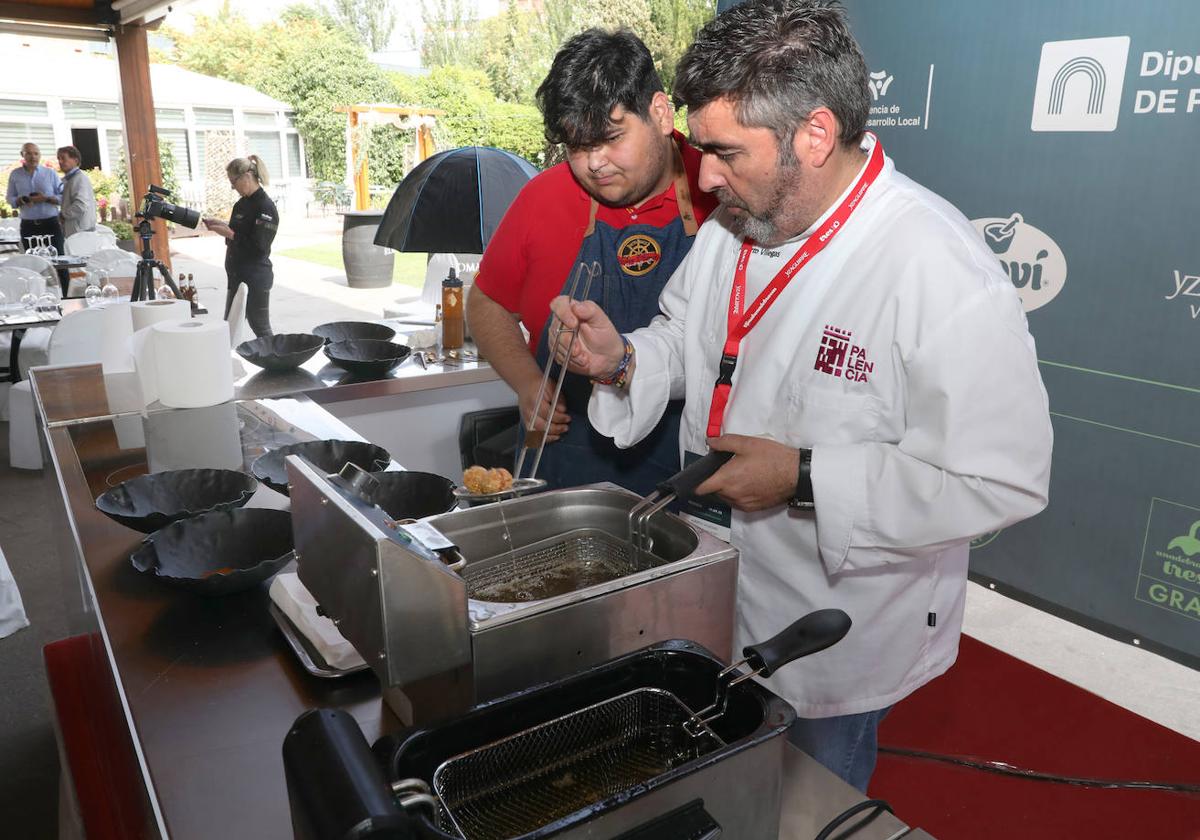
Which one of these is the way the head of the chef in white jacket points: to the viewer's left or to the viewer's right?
to the viewer's left

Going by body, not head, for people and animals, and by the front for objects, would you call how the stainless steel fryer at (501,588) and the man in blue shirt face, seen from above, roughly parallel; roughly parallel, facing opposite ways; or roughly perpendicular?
roughly perpendicular

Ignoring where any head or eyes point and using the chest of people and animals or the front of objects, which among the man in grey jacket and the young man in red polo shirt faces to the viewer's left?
the man in grey jacket

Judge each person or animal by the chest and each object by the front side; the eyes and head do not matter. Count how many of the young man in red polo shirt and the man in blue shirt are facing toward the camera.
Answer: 2

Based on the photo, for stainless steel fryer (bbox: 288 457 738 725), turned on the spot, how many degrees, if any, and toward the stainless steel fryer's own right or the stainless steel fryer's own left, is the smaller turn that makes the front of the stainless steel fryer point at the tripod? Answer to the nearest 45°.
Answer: approximately 90° to the stainless steel fryer's own left

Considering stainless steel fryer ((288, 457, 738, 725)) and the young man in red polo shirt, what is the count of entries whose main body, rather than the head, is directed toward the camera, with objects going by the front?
1

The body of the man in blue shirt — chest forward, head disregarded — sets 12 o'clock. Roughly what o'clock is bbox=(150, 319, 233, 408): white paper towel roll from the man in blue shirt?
The white paper towel roll is roughly at 12 o'clock from the man in blue shirt.

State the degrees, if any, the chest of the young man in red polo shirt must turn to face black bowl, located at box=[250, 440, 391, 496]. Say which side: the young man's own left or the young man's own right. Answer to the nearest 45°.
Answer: approximately 45° to the young man's own right

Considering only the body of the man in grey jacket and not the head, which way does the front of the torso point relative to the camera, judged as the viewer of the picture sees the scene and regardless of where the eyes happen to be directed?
to the viewer's left
